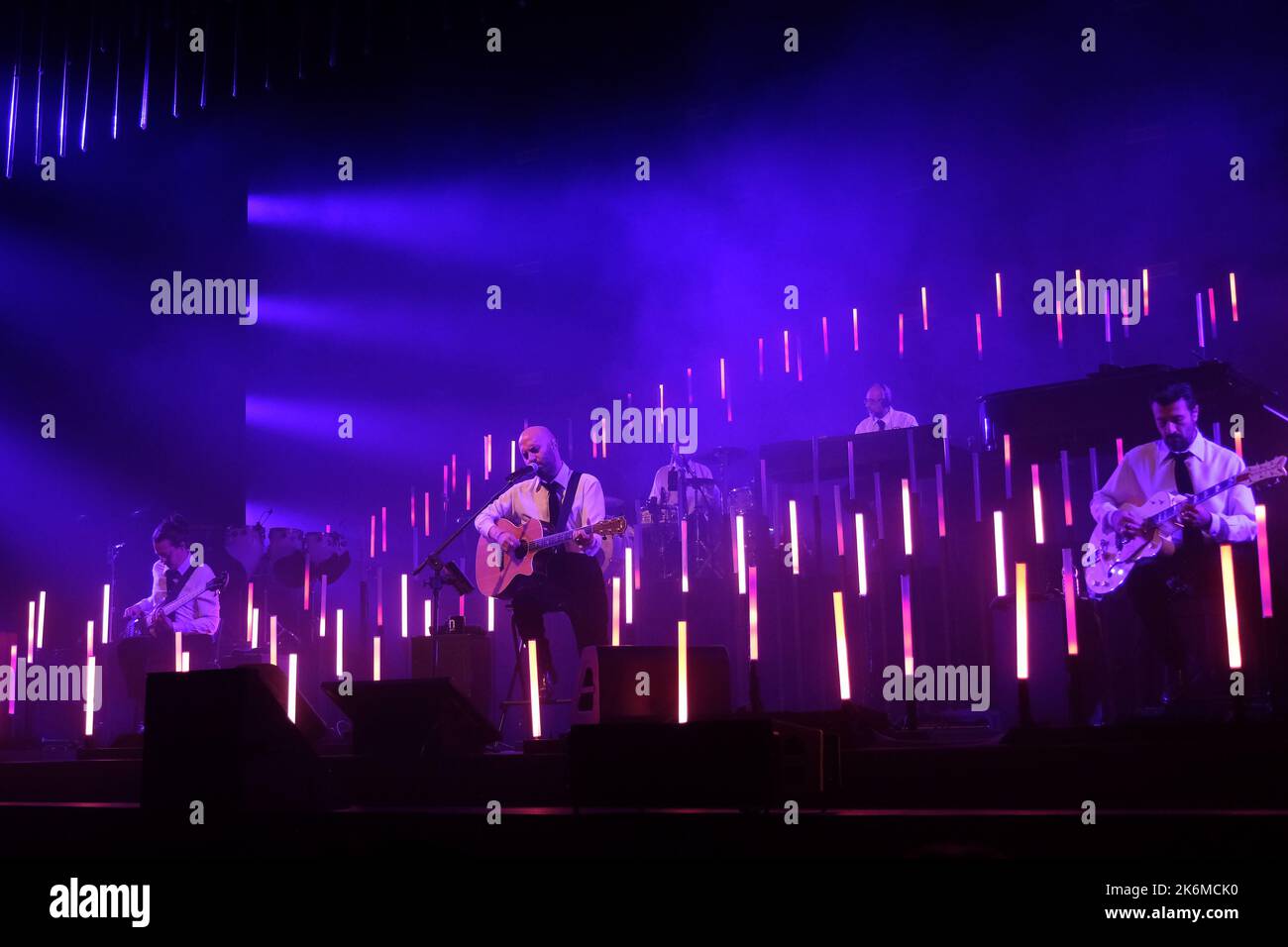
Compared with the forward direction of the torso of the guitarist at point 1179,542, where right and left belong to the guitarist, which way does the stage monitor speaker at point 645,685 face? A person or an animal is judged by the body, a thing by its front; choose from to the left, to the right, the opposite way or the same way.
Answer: the opposite way

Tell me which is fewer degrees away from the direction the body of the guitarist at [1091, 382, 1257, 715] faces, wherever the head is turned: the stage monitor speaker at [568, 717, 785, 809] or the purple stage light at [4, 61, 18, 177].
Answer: the stage monitor speaker

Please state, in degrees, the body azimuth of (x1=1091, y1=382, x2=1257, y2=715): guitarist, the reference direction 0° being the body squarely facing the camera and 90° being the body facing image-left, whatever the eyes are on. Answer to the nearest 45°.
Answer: approximately 0°

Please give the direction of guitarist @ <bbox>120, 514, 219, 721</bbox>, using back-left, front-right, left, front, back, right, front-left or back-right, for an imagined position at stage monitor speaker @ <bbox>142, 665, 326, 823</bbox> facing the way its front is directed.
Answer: front-left

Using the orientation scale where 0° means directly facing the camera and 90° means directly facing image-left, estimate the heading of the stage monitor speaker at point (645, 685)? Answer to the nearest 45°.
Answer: approximately 180°

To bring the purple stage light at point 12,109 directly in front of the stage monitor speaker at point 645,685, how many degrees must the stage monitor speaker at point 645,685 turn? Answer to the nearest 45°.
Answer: approximately 45° to its left

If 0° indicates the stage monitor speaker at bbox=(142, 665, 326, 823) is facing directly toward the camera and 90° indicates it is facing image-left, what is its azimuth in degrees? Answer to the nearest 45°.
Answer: approximately 225°

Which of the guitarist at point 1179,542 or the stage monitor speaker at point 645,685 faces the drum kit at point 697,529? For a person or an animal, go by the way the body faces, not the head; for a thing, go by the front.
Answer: the stage monitor speaker
